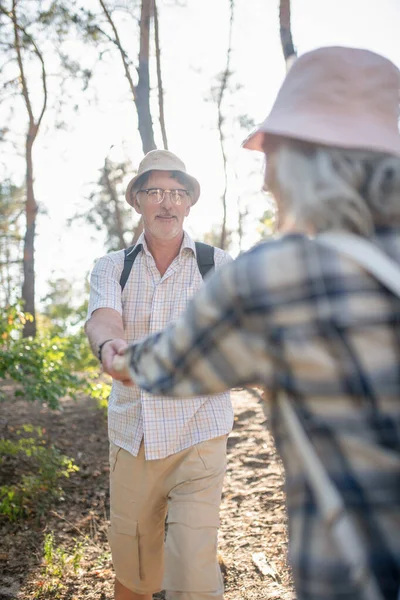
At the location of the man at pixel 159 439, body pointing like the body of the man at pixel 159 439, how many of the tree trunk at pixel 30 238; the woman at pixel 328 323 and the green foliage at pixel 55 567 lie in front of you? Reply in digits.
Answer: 1

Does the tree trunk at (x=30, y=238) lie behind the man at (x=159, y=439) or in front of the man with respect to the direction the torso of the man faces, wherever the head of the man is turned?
behind

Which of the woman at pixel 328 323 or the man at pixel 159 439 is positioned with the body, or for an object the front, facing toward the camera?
the man at pixel 159 439

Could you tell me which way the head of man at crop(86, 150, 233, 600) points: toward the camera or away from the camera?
toward the camera

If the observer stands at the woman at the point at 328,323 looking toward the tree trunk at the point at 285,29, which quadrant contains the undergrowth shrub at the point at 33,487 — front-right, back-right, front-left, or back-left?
front-left

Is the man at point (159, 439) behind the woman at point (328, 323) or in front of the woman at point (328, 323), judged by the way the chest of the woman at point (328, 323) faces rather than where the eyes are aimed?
in front

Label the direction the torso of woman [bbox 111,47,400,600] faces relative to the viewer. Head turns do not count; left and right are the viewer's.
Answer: facing away from the viewer and to the left of the viewer

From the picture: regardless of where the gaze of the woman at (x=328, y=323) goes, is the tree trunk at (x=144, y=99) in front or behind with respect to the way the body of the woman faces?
in front

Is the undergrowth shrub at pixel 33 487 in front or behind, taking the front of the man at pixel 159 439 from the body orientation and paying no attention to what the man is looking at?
behind

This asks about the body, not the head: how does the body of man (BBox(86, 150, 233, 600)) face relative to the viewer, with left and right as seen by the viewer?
facing the viewer

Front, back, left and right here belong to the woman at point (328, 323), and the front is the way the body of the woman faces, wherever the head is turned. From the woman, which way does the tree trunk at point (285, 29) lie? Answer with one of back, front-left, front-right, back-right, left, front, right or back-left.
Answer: front-right

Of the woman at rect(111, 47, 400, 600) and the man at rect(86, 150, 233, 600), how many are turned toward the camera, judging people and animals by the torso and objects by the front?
1
